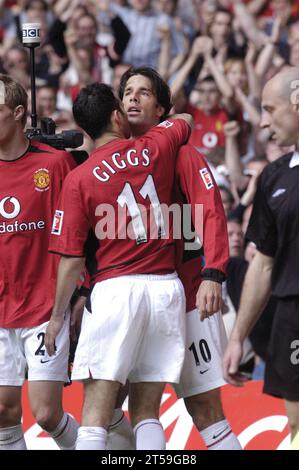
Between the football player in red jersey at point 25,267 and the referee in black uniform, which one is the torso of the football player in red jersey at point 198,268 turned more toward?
the football player in red jersey

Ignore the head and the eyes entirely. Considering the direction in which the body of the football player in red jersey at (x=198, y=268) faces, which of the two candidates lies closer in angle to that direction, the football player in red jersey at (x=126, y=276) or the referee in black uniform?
the football player in red jersey

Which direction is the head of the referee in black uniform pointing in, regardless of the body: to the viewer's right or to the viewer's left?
to the viewer's left

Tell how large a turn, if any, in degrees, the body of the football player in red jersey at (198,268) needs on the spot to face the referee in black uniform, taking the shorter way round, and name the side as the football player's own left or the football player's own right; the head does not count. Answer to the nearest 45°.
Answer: approximately 90° to the football player's own left

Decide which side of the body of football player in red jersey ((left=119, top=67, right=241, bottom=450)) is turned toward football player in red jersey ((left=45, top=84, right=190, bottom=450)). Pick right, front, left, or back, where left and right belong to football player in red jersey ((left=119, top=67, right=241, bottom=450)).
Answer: front
